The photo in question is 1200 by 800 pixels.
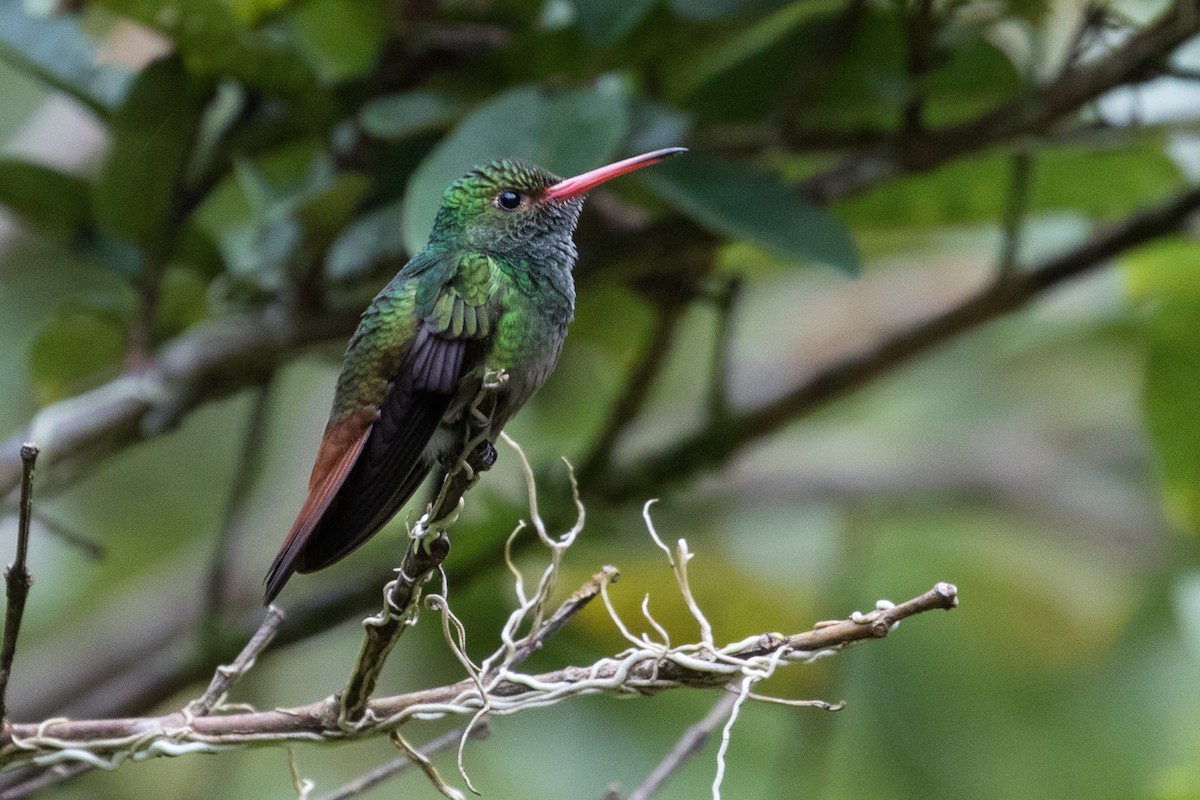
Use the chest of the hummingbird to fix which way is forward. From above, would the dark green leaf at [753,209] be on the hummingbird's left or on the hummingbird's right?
on the hummingbird's left

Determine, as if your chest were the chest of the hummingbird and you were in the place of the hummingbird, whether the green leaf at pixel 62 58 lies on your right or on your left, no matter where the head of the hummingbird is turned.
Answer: on your left

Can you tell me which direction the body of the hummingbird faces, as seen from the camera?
to the viewer's right

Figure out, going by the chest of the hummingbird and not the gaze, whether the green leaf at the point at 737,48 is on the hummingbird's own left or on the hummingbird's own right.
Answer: on the hummingbird's own left

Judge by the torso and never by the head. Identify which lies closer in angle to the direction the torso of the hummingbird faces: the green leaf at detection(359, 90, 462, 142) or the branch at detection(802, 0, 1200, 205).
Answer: the branch

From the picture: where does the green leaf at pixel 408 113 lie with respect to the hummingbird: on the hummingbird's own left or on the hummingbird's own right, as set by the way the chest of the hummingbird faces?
on the hummingbird's own left
